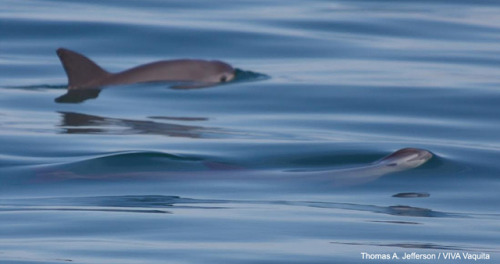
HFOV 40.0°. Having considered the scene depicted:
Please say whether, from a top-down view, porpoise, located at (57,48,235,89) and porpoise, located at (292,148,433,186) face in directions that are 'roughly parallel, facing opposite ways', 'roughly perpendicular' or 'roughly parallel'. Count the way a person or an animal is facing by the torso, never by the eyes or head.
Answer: roughly parallel

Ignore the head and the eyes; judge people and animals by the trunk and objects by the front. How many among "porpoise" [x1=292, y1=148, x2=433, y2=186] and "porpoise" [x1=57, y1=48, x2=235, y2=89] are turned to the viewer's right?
2

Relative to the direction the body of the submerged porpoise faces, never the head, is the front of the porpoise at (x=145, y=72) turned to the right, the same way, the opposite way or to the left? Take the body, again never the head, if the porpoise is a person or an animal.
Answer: the same way

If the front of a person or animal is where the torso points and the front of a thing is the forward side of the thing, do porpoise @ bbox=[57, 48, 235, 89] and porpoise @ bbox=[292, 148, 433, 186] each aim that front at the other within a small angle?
no

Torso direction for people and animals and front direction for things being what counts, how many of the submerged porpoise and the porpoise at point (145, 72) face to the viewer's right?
2

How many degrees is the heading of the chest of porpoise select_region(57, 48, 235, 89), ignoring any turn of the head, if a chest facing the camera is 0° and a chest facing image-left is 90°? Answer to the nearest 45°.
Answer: approximately 270°

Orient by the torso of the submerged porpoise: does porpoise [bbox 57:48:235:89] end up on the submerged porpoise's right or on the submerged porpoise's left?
on the submerged porpoise's left

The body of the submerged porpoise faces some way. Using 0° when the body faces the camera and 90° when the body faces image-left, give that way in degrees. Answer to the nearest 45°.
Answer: approximately 270°

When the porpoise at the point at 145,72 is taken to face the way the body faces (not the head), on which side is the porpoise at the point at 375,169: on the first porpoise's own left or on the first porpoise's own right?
on the first porpoise's own right

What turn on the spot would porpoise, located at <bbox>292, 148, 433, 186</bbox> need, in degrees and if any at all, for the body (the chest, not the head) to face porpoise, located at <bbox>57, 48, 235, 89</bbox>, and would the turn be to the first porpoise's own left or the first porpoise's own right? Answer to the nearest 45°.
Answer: approximately 135° to the first porpoise's own left
